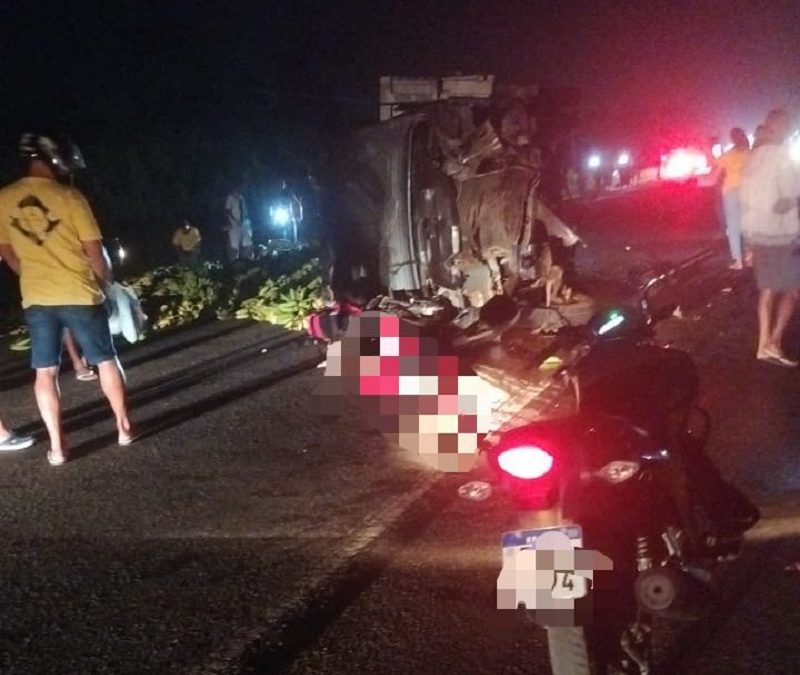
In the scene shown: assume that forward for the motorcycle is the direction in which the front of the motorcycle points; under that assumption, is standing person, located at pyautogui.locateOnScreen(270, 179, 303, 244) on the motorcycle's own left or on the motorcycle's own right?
on the motorcycle's own left

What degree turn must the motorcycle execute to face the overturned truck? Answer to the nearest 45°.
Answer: approximately 45° to its left

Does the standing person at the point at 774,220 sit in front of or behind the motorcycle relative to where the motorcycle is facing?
in front

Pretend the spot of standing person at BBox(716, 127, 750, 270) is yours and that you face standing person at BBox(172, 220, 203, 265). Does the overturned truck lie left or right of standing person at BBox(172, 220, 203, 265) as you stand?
left

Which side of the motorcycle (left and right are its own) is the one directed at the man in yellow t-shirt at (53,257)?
left

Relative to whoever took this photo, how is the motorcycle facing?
facing away from the viewer and to the right of the viewer

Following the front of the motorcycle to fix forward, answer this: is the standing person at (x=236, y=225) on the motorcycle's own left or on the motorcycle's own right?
on the motorcycle's own left

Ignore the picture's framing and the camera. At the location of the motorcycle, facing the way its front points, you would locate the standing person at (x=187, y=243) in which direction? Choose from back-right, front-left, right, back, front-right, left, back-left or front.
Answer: left
